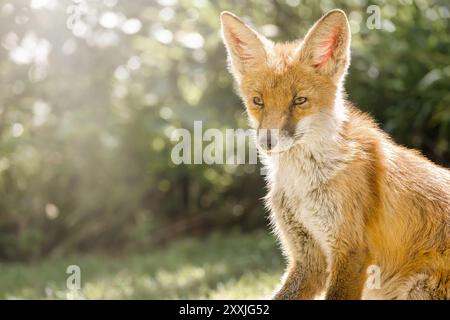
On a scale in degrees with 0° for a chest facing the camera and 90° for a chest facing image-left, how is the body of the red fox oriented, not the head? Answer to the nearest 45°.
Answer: approximately 45°
